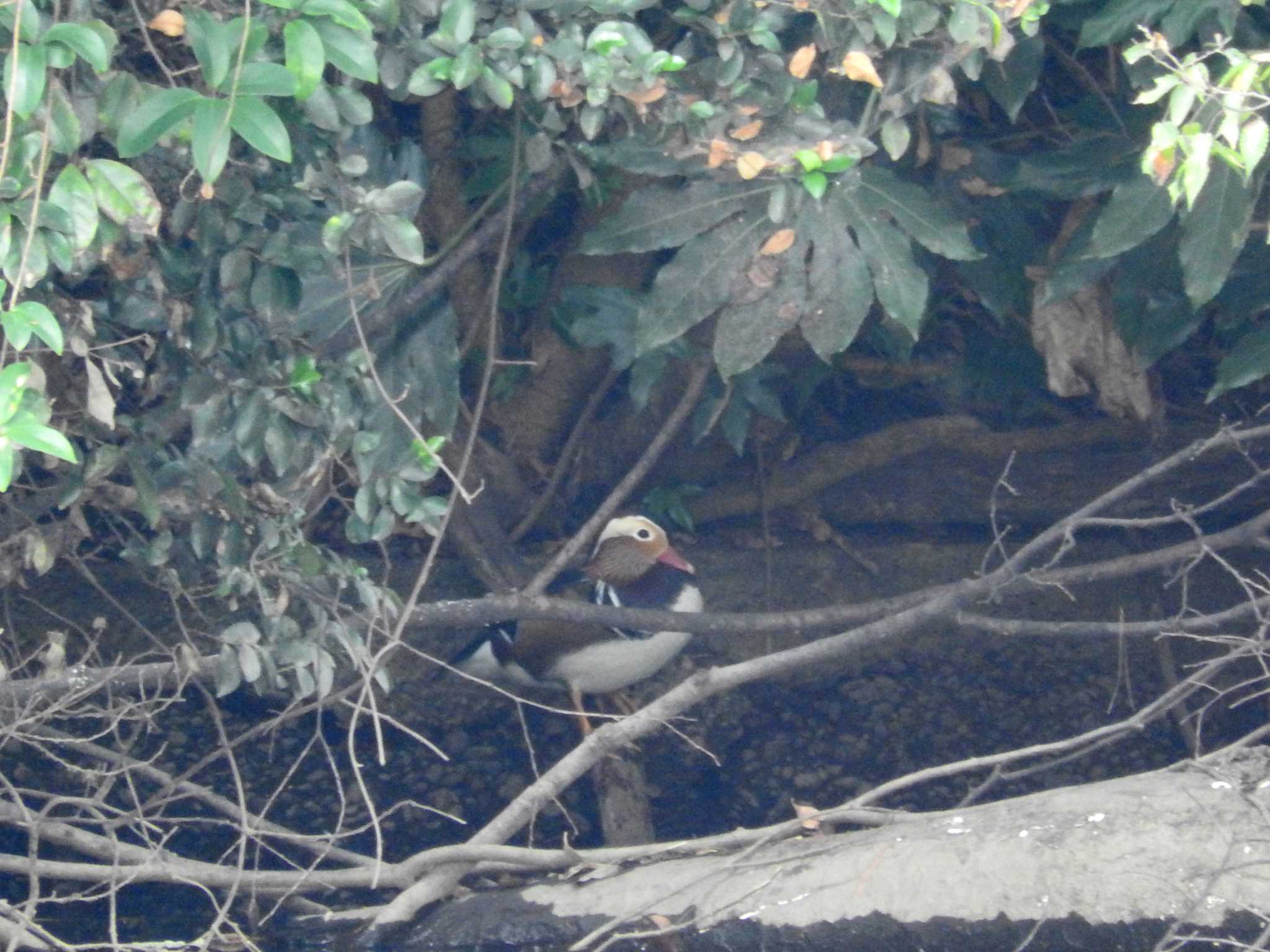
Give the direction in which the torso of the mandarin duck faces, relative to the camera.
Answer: to the viewer's right
